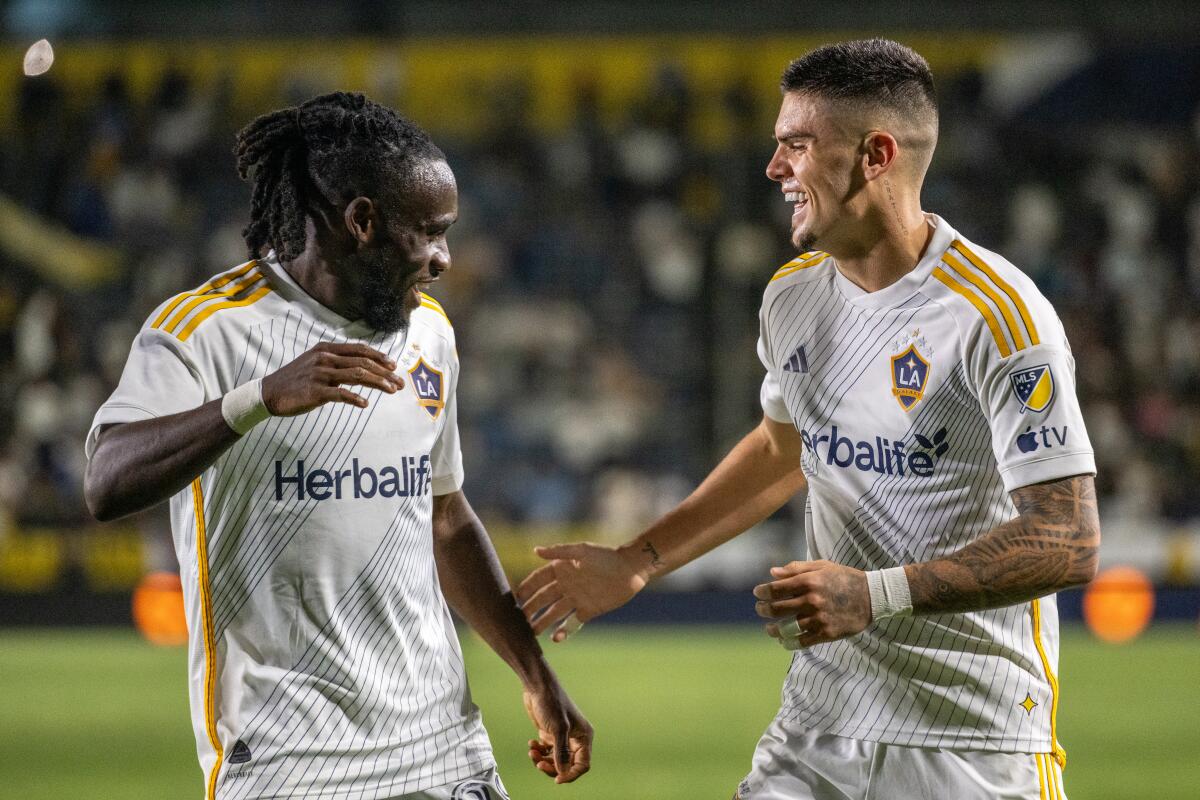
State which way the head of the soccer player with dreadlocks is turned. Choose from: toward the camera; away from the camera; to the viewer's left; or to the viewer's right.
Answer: to the viewer's right

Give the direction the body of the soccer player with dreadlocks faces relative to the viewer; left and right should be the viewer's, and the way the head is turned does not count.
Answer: facing the viewer and to the right of the viewer
